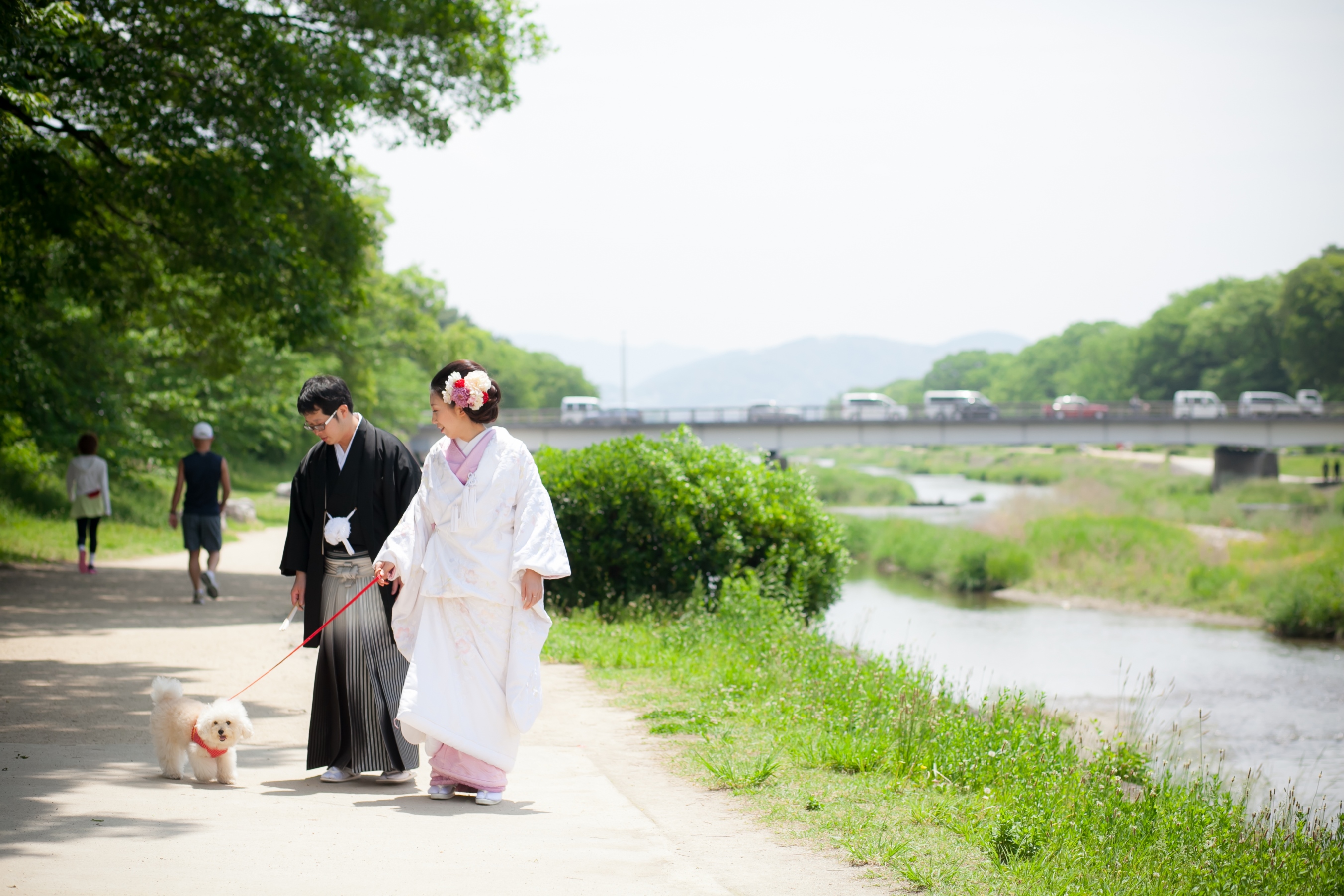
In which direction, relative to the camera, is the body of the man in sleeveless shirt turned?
away from the camera

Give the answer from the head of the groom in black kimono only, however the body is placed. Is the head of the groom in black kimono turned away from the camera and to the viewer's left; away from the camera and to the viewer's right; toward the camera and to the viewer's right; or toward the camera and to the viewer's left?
toward the camera and to the viewer's left

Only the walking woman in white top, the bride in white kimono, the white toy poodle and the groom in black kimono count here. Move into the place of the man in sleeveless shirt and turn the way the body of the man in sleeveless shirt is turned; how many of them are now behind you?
3

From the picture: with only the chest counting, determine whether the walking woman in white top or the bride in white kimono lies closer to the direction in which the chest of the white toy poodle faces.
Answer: the bride in white kimono

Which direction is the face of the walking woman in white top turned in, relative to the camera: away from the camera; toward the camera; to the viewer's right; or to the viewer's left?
away from the camera

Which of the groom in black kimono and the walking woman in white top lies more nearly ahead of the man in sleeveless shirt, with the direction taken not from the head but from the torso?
the walking woman in white top

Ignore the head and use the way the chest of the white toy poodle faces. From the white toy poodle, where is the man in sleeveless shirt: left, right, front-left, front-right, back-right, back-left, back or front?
back-left

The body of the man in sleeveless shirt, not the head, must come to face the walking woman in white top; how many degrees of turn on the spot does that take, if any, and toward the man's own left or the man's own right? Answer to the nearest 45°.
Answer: approximately 45° to the man's own left

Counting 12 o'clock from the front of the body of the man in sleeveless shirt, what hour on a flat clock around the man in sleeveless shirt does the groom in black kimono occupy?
The groom in black kimono is roughly at 6 o'clock from the man in sleeveless shirt.

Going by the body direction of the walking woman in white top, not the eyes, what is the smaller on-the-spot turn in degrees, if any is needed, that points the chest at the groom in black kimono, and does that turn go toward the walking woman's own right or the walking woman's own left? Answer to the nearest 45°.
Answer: approximately 180°

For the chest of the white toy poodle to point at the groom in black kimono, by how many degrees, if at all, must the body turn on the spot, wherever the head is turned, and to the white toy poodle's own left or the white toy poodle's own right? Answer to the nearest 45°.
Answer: approximately 45° to the white toy poodle's own left

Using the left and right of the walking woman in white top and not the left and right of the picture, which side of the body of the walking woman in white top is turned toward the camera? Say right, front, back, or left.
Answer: back

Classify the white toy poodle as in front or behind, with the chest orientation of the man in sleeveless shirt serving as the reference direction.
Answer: behind

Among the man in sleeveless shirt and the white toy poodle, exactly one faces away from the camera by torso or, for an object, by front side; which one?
the man in sleeveless shirt

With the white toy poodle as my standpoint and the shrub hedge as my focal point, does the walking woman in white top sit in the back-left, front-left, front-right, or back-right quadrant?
front-left
